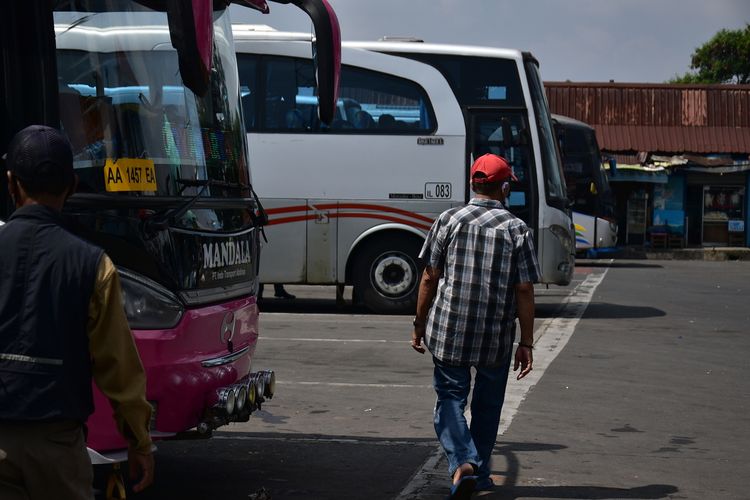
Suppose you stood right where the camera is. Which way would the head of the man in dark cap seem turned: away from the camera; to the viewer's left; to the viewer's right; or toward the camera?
away from the camera

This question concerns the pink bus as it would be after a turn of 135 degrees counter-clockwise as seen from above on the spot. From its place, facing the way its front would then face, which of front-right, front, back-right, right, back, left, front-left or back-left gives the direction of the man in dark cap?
back

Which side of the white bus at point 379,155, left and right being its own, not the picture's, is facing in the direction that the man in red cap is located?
right

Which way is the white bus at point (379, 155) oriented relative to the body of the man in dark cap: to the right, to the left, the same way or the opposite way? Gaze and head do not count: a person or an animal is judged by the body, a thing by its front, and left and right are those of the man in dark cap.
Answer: to the right

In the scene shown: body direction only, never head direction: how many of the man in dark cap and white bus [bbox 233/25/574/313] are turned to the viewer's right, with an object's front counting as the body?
1

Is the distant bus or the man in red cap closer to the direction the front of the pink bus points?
the man in red cap

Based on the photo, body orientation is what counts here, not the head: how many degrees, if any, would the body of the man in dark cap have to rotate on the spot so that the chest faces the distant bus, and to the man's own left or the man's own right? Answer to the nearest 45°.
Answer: approximately 45° to the man's own right

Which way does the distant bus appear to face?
to the viewer's right

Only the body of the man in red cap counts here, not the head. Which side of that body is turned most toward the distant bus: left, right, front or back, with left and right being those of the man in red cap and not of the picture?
front

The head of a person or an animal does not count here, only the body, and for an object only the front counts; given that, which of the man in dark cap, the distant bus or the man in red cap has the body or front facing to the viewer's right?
the distant bus

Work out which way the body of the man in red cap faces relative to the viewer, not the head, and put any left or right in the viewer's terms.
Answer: facing away from the viewer

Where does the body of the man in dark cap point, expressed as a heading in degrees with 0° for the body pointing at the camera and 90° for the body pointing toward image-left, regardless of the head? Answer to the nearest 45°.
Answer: approximately 180°

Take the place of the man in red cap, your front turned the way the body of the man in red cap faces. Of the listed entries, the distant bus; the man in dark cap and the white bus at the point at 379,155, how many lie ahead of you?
2

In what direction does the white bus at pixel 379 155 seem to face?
to the viewer's right

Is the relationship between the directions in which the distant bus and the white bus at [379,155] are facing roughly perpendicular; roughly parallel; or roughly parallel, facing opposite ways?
roughly parallel
